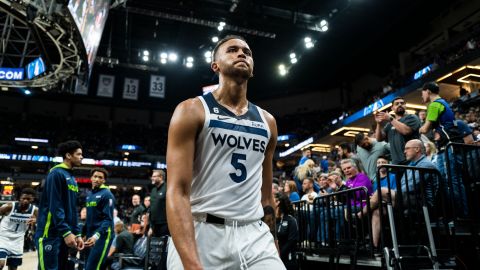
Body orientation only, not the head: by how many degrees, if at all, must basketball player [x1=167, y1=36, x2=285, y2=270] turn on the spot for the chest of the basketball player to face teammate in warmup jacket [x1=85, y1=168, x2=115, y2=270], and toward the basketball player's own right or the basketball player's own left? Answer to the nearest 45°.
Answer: approximately 180°

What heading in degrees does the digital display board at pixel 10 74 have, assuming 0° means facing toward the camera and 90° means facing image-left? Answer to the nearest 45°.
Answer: approximately 0°

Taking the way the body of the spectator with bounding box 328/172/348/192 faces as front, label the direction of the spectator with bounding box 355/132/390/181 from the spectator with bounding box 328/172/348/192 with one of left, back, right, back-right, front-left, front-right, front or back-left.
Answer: back-left

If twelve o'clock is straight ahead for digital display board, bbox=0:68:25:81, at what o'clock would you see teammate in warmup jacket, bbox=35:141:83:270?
The teammate in warmup jacket is roughly at 12 o'clock from the digital display board.

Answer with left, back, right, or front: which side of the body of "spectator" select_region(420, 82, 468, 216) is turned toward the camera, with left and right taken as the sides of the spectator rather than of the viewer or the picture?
left

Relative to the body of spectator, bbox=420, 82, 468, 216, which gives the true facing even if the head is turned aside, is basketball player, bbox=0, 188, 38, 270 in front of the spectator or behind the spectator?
in front

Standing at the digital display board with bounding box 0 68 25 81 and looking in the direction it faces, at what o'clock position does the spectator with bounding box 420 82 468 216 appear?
The spectator is roughly at 11 o'clock from the digital display board.

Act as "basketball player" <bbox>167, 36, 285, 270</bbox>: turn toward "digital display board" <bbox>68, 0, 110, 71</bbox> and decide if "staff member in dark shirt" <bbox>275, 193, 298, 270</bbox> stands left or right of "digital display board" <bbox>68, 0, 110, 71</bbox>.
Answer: right

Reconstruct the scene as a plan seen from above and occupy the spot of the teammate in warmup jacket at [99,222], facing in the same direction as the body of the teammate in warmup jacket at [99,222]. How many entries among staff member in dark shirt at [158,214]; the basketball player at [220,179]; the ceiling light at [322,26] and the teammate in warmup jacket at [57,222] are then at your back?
2

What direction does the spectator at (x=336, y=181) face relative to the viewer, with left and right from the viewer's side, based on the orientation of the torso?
facing to the left of the viewer

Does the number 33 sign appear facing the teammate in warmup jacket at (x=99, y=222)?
yes

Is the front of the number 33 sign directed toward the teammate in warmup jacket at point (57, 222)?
yes

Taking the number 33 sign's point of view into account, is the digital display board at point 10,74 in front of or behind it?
in front

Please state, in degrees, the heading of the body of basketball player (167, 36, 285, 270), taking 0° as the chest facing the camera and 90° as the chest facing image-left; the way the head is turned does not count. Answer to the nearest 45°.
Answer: approximately 315°
